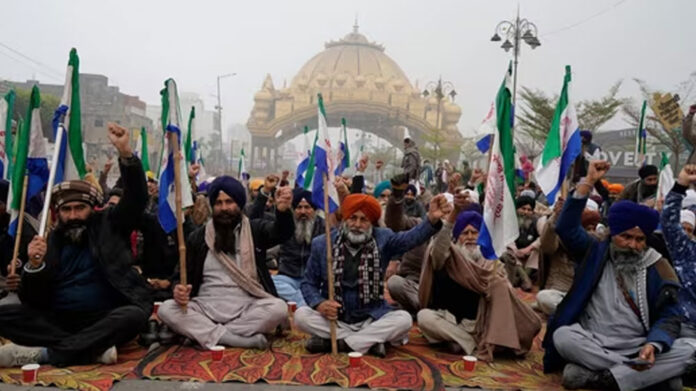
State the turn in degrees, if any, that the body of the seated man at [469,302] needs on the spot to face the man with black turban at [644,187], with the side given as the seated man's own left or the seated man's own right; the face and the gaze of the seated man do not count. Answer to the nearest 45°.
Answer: approximately 135° to the seated man's own left

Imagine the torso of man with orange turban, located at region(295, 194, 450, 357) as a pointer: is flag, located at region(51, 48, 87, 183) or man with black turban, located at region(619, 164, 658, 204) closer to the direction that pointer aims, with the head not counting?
the flag

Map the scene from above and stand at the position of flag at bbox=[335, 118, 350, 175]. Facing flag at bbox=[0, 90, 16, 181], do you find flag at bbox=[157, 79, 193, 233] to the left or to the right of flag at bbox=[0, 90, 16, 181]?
left

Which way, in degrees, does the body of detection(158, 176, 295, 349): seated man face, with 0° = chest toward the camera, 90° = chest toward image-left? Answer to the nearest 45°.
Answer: approximately 0°

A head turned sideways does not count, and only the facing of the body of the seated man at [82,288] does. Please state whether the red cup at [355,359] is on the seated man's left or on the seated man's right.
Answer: on the seated man's left

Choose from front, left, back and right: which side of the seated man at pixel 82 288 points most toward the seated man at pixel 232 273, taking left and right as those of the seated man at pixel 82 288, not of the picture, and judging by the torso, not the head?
left

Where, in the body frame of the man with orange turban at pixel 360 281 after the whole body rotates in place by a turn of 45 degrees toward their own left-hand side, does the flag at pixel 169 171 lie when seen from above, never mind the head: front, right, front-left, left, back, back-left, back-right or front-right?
back-right
